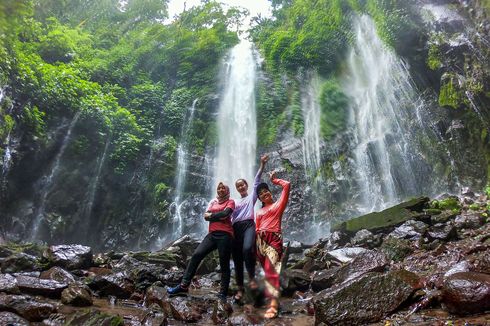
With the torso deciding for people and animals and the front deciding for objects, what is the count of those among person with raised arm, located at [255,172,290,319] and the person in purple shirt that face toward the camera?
2

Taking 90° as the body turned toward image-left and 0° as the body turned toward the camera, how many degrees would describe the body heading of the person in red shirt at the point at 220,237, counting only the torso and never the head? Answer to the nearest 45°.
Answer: approximately 45°

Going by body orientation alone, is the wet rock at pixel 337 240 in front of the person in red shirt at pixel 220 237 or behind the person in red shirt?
behind

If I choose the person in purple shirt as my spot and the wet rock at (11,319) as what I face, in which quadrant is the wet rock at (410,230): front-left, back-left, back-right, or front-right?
back-right

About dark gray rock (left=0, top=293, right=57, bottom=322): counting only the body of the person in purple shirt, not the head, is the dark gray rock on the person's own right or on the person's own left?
on the person's own right

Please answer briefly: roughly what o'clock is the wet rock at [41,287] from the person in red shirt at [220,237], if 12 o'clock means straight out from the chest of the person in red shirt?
The wet rock is roughly at 2 o'clock from the person in red shirt.

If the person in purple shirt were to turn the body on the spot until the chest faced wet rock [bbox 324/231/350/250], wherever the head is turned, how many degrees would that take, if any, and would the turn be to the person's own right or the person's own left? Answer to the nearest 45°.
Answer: approximately 135° to the person's own left

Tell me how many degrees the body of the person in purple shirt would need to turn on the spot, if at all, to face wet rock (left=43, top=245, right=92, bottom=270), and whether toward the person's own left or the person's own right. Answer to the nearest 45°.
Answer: approximately 135° to the person's own right

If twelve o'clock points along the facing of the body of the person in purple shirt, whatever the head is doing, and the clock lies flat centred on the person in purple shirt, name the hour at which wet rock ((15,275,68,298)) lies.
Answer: The wet rock is roughly at 3 o'clock from the person in purple shirt.

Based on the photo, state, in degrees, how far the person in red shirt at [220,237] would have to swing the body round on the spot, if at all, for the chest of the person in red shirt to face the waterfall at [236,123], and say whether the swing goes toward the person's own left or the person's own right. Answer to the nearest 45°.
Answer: approximately 135° to the person's own right
